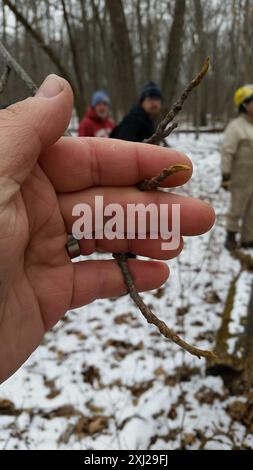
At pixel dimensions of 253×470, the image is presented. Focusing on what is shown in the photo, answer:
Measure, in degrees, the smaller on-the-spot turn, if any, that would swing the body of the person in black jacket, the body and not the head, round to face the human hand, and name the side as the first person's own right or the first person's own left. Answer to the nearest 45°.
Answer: approximately 45° to the first person's own right

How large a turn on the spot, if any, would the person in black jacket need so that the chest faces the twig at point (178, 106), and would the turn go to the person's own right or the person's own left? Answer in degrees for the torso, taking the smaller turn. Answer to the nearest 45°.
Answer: approximately 45° to the person's own right

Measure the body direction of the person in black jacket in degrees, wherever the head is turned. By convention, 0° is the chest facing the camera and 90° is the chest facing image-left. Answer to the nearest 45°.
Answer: approximately 315°
